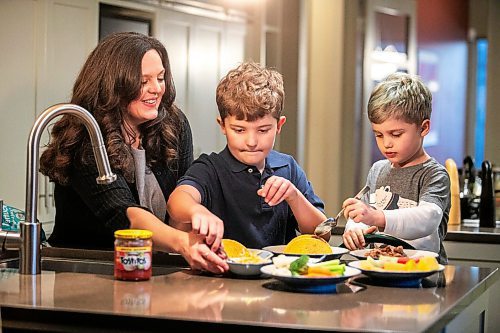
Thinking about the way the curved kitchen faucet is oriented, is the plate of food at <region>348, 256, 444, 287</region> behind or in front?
in front

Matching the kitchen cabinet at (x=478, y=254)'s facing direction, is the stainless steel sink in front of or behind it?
in front

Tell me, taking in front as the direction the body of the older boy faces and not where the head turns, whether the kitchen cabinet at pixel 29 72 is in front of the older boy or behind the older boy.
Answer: behind

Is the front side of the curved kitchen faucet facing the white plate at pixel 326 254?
yes

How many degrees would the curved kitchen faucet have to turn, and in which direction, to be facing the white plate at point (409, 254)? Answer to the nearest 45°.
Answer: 0° — it already faces it

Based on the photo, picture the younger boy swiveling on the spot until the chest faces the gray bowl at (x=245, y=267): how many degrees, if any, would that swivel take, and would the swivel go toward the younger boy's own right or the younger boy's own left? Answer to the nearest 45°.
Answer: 0° — they already face it

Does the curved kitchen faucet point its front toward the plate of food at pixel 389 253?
yes

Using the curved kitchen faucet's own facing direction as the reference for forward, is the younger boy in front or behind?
in front

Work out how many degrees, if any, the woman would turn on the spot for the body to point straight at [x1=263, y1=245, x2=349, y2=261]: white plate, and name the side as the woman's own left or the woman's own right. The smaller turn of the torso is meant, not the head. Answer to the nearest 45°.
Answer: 0° — they already face it

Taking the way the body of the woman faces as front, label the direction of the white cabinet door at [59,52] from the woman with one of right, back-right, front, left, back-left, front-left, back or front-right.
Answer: back-left
